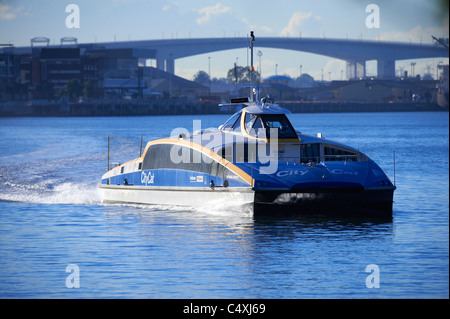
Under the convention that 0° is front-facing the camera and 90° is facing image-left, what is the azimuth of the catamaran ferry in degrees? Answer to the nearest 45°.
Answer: approximately 315°
